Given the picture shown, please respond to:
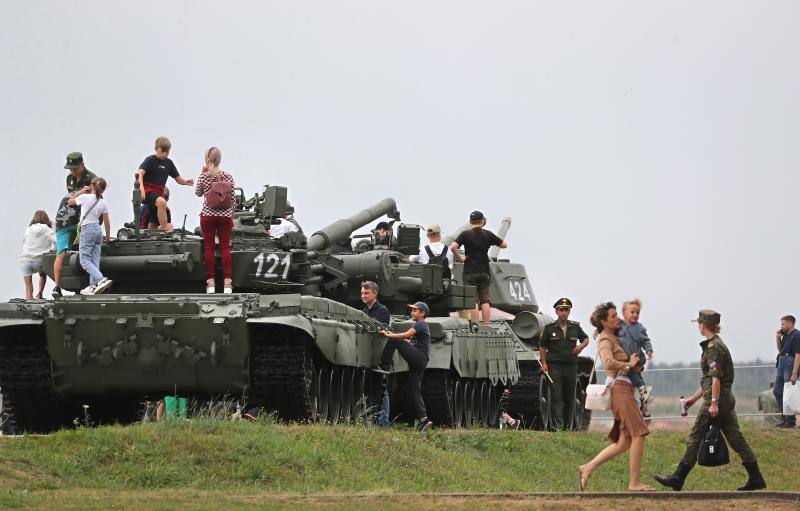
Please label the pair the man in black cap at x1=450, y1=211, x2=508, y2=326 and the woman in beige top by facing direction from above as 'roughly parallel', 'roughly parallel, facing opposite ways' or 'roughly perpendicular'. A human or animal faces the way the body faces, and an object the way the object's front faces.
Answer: roughly perpendicular

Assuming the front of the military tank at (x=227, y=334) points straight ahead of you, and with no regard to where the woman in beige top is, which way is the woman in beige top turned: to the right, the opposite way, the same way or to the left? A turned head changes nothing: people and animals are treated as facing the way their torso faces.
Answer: to the right

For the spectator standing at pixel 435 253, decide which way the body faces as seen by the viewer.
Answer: away from the camera

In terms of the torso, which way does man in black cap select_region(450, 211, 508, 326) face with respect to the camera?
away from the camera

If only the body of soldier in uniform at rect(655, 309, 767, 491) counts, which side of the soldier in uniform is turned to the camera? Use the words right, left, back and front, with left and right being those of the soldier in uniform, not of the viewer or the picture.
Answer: left

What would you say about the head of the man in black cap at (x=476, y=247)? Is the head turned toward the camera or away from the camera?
away from the camera

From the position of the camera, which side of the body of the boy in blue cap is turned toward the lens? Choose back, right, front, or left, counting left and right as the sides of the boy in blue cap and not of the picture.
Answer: left

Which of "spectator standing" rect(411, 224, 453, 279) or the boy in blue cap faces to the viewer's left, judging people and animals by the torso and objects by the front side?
the boy in blue cap
